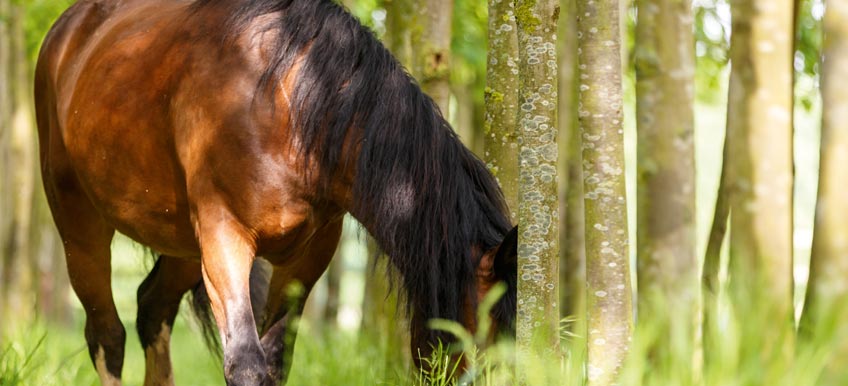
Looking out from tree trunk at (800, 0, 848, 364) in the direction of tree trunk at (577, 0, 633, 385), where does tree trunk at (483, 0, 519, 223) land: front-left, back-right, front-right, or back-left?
front-right

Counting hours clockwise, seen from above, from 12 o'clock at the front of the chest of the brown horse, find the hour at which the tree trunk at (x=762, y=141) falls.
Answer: The tree trunk is roughly at 11 o'clock from the brown horse.

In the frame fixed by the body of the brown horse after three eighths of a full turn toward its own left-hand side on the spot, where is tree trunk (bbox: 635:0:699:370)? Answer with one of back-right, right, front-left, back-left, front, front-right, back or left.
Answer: right

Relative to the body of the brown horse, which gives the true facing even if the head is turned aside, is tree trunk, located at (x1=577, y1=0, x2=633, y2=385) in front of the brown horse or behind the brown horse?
in front

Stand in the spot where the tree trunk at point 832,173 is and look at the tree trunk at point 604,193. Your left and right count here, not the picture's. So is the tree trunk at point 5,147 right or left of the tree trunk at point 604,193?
right

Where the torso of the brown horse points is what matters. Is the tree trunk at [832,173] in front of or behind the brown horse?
in front

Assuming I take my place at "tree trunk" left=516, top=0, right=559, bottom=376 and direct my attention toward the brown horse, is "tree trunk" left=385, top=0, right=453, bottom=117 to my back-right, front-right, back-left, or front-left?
front-right

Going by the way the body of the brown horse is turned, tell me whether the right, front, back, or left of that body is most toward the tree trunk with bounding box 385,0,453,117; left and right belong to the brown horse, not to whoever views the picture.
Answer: left

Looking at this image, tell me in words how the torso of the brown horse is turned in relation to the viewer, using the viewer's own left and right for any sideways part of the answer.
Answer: facing the viewer and to the right of the viewer

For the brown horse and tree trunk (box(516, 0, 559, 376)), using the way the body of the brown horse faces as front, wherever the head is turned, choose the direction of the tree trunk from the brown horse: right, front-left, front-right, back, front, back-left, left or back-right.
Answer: front

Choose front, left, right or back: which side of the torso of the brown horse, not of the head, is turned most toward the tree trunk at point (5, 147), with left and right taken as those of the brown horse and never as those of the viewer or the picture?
back
